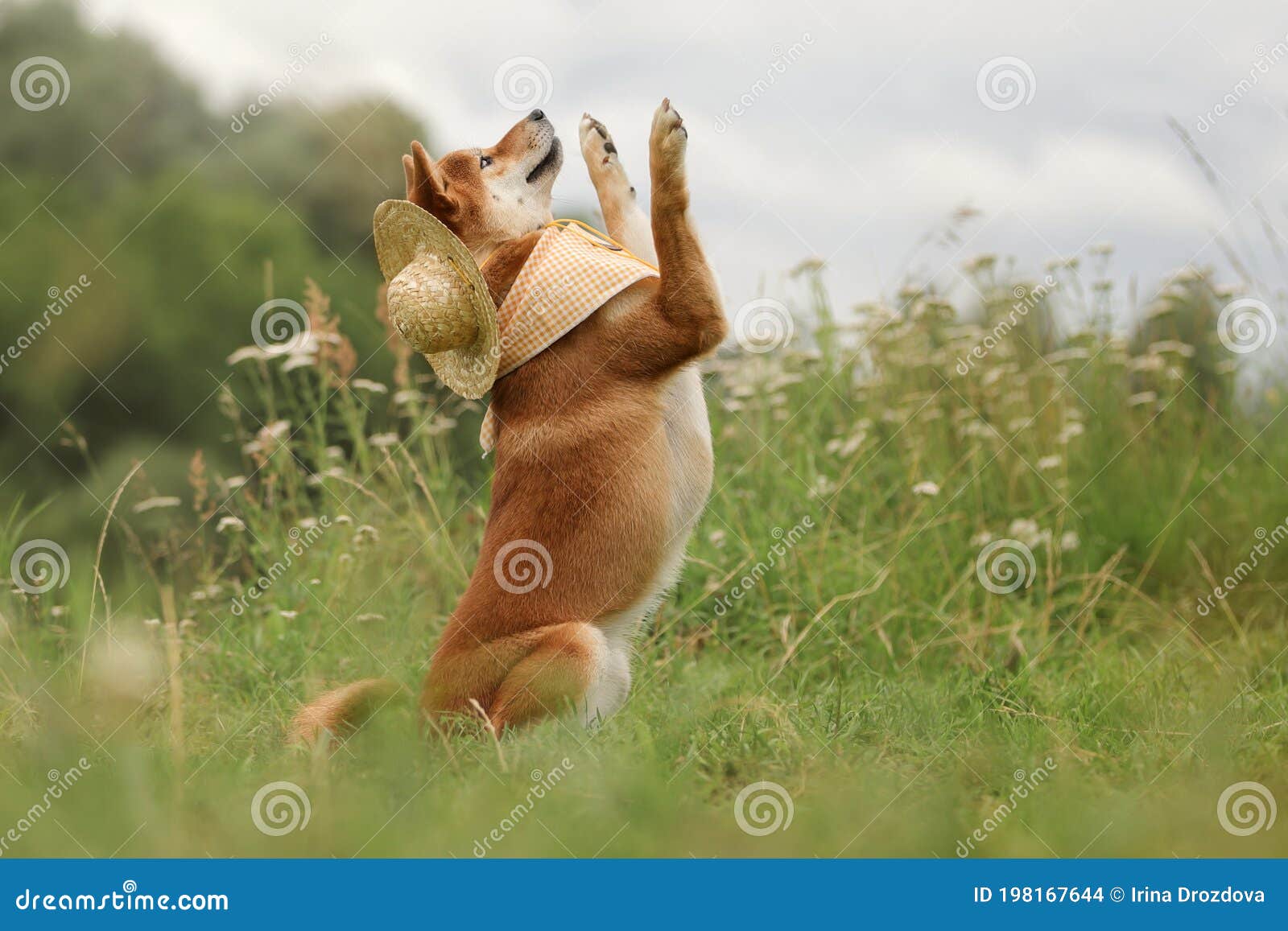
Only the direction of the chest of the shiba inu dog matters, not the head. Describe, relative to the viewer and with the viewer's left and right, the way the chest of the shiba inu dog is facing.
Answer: facing to the right of the viewer

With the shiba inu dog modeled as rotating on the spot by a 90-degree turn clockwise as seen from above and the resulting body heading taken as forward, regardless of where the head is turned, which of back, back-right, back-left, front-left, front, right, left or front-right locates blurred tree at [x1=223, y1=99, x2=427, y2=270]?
back
